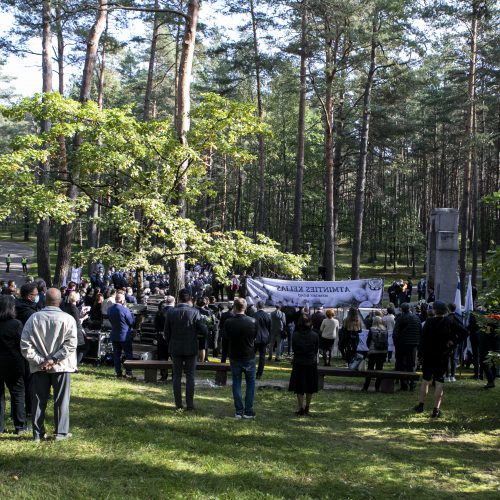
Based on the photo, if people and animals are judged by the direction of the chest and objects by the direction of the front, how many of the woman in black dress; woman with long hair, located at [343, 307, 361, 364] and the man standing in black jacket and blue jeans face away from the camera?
3

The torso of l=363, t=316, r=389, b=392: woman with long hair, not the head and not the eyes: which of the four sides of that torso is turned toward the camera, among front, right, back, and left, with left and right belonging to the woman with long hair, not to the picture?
back

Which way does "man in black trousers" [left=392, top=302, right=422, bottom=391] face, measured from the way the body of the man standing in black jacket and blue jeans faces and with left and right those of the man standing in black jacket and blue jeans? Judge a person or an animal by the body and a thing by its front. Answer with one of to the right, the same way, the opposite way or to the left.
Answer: the same way

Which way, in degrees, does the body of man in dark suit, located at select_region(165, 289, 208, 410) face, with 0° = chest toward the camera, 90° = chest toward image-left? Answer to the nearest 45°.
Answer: approximately 180°

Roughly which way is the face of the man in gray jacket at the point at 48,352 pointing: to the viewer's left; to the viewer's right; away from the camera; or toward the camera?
away from the camera

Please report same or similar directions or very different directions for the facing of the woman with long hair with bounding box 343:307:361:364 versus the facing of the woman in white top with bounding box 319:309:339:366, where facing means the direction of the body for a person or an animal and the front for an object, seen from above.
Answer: same or similar directions

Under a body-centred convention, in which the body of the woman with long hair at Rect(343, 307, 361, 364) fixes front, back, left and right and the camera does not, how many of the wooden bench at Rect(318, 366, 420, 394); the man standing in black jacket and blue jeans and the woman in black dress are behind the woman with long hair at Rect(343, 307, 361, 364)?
3

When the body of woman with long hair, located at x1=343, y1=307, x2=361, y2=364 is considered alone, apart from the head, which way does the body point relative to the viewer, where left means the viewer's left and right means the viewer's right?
facing away from the viewer

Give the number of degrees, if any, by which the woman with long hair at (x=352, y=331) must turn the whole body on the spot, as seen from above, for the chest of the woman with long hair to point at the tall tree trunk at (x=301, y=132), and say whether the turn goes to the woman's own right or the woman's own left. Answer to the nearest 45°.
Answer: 0° — they already face it

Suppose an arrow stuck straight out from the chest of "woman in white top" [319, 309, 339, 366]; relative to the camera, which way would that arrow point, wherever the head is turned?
away from the camera

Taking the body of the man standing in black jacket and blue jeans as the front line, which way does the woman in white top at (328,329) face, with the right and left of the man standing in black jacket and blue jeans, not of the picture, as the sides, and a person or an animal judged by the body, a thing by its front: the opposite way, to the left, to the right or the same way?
the same way

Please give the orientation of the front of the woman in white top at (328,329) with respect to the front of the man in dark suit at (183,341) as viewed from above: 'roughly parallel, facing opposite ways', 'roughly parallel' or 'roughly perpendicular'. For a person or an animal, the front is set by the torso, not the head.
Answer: roughly parallel

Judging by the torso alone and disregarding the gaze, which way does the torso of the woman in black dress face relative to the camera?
away from the camera

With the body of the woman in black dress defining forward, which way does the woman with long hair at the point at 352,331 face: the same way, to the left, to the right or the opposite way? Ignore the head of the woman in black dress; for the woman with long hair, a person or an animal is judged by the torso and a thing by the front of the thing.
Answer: the same way

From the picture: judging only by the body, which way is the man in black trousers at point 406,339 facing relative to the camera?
away from the camera

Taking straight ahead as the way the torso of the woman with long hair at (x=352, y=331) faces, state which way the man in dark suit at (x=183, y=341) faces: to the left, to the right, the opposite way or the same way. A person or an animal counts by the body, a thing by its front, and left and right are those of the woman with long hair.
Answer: the same way

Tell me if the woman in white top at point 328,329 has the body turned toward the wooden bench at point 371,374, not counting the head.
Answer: no

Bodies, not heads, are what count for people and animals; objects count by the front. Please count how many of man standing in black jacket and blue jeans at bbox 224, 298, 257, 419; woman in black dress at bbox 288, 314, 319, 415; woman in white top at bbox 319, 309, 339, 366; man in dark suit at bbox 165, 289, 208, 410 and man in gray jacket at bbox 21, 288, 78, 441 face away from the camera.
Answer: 5
